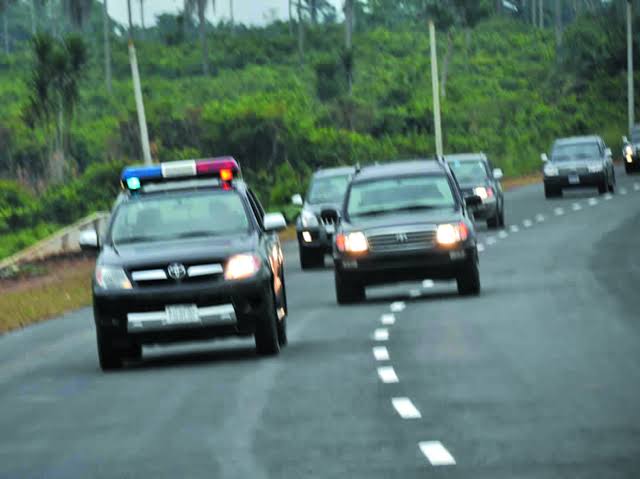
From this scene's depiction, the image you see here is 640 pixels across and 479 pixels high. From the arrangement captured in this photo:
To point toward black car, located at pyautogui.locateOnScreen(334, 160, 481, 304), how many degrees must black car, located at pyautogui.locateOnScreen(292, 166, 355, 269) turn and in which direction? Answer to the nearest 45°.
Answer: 0° — it already faces it

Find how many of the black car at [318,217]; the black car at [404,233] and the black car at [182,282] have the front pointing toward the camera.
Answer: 3

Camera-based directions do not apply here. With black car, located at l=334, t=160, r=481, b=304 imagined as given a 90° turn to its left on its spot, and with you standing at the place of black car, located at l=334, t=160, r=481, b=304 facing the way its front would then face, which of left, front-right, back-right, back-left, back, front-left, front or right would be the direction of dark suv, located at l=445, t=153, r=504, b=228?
left

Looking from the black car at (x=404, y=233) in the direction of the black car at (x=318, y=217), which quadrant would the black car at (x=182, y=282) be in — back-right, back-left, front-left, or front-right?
back-left

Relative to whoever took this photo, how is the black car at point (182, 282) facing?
facing the viewer

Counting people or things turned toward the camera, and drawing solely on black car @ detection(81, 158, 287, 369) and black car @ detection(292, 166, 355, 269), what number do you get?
2

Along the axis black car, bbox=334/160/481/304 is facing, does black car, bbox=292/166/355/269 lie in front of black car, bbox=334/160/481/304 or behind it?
behind

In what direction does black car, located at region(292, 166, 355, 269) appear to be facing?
toward the camera

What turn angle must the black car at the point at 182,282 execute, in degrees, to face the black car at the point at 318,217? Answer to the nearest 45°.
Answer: approximately 180°

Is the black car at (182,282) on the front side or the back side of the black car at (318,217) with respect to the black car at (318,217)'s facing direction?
on the front side
